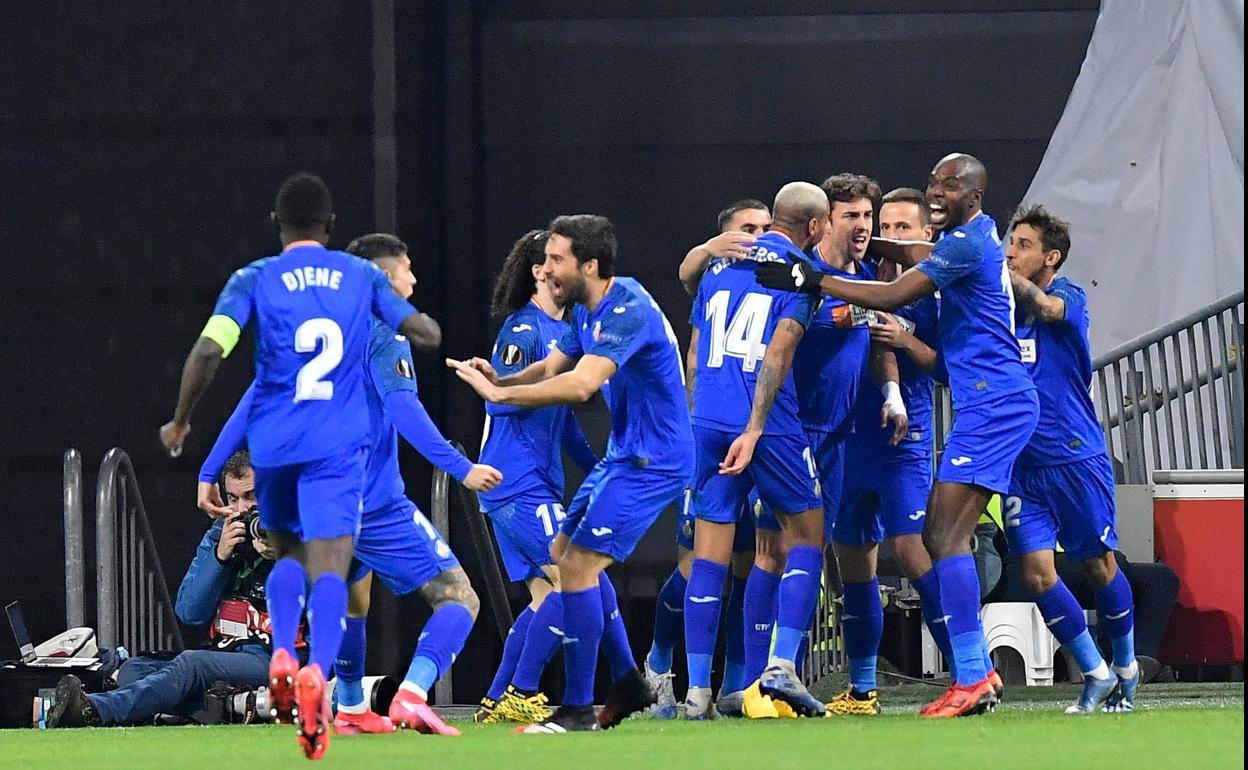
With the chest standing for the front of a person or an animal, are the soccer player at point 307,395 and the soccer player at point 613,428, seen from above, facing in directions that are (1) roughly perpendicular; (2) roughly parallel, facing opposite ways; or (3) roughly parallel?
roughly perpendicular

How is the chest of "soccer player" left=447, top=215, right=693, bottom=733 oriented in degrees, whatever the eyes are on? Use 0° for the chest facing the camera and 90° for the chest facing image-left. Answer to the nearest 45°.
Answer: approximately 90°

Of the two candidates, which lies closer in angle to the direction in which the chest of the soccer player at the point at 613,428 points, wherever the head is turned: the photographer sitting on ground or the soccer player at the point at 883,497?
the photographer sitting on ground

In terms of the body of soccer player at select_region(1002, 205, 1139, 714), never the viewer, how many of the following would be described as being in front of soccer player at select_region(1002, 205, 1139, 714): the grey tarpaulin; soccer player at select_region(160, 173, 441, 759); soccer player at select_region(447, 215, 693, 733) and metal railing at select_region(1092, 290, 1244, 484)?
2

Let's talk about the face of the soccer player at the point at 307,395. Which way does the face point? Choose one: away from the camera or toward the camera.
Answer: away from the camera

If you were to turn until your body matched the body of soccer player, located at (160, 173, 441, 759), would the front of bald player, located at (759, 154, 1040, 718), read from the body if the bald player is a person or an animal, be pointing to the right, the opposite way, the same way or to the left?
to the left

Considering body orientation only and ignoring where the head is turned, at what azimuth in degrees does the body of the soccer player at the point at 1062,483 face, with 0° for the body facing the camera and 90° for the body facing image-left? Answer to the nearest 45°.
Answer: approximately 45°

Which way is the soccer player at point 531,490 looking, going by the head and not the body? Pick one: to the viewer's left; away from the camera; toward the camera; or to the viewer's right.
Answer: to the viewer's right

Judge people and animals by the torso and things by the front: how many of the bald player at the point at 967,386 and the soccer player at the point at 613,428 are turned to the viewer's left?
2

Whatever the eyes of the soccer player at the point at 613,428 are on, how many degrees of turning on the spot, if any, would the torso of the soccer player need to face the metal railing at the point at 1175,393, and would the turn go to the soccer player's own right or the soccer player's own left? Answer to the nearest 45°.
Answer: approximately 135° to the soccer player's own right

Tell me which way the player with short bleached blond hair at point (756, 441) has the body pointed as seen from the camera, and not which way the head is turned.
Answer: away from the camera

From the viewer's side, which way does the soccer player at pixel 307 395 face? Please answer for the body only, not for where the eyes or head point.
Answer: away from the camera

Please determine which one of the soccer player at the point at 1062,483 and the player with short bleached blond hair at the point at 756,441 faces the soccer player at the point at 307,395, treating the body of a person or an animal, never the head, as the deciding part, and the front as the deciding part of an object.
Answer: the soccer player at the point at 1062,483
